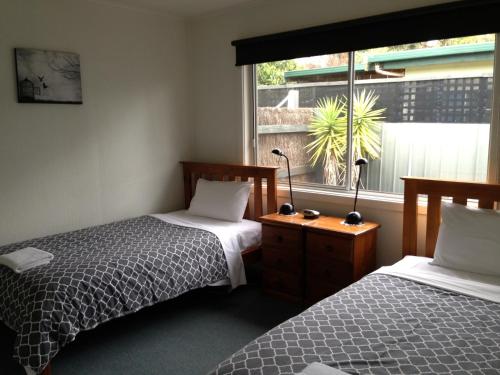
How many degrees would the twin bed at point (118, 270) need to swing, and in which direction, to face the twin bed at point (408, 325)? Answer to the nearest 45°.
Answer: approximately 90° to its left

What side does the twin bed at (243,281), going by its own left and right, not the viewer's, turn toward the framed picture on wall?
right

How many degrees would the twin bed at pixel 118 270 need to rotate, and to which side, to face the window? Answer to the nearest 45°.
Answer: approximately 135° to its left

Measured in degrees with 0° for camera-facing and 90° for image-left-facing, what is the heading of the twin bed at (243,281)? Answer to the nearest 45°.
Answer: approximately 45°

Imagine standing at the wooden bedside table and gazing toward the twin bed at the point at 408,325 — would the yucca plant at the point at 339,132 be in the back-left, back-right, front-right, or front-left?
back-left

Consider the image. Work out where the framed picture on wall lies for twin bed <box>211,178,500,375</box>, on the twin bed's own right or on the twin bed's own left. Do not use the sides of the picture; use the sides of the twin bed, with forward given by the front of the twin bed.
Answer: on the twin bed's own right

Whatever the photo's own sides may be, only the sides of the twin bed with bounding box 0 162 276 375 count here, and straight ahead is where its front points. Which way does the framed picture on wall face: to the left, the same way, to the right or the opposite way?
to the left
